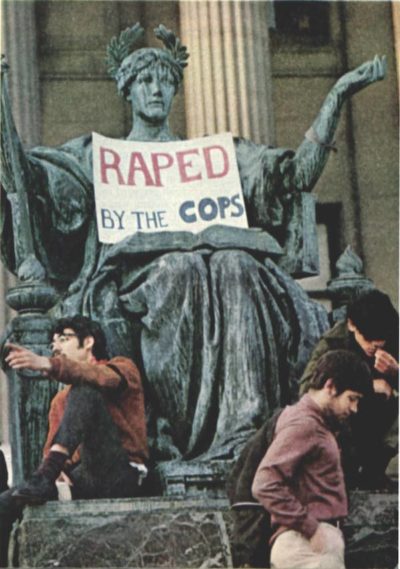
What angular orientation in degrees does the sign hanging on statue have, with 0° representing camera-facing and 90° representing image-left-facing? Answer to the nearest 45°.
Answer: approximately 0°

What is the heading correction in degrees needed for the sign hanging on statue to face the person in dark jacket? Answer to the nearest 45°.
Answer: approximately 45° to its left

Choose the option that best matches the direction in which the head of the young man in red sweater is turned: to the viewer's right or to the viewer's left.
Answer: to the viewer's left

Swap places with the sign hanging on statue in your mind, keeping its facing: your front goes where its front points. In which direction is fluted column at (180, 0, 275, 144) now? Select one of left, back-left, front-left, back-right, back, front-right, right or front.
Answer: back

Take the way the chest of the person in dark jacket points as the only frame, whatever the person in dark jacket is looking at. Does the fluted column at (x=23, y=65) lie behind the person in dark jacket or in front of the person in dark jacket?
behind
